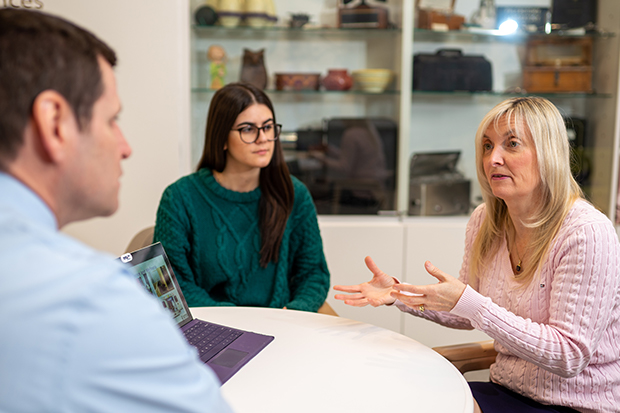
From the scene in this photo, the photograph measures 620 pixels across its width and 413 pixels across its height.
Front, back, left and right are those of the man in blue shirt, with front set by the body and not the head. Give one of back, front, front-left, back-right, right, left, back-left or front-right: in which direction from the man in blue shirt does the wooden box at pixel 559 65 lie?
front

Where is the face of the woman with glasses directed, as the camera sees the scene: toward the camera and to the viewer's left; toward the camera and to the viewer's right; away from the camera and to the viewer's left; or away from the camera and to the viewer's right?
toward the camera and to the viewer's right

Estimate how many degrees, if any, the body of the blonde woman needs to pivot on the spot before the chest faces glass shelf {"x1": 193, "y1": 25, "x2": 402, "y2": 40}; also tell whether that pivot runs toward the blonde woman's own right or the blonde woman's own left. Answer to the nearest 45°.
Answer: approximately 90° to the blonde woman's own right

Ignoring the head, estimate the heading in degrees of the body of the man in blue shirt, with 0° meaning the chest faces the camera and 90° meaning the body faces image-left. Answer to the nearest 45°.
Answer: approximately 225°

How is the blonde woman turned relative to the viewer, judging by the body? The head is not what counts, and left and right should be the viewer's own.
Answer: facing the viewer and to the left of the viewer

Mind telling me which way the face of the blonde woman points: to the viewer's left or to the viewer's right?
to the viewer's left

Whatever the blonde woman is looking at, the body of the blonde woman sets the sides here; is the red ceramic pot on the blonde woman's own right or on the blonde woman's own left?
on the blonde woman's own right

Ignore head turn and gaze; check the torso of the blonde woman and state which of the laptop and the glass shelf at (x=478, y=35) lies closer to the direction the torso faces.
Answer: the laptop
